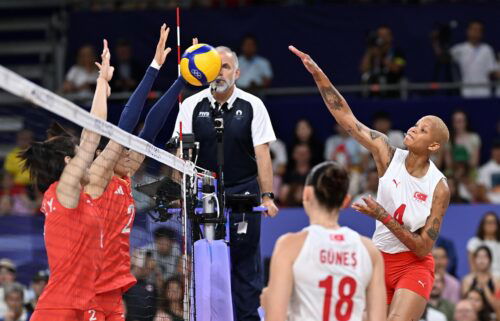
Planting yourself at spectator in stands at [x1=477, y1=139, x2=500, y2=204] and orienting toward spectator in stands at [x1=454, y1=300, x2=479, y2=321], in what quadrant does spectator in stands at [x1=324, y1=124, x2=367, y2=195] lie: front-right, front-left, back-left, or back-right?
front-right

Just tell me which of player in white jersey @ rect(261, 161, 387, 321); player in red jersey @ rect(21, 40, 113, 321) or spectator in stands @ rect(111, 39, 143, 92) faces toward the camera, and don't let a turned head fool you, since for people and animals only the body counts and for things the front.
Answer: the spectator in stands

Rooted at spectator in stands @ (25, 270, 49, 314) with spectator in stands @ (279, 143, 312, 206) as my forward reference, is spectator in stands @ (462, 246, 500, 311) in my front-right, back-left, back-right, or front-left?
front-right

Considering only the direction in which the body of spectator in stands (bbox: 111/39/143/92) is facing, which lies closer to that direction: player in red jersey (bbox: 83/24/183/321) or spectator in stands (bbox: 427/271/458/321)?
the player in red jersey

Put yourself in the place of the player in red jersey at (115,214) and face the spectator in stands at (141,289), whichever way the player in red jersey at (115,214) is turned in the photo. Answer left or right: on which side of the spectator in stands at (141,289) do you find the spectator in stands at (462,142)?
right

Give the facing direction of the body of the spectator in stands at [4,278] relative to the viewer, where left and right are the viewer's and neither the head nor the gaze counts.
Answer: facing the viewer

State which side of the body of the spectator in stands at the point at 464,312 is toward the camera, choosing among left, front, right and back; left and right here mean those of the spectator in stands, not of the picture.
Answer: front

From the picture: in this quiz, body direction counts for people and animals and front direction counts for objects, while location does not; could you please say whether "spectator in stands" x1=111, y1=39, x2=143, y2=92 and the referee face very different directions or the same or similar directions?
same or similar directions

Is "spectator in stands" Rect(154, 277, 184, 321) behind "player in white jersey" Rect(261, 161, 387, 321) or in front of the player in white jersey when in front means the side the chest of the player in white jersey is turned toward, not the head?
in front

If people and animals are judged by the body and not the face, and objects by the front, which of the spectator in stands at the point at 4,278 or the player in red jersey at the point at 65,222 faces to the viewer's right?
the player in red jersey

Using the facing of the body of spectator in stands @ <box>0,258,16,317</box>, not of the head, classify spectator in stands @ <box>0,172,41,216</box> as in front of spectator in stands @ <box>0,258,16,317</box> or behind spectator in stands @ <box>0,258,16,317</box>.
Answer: behind

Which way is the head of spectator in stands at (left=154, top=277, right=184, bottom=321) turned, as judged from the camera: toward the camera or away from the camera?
toward the camera

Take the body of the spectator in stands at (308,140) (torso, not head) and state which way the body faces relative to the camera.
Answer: toward the camera

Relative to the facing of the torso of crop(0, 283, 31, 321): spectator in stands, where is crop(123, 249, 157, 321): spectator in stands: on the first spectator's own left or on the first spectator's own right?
on the first spectator's own left

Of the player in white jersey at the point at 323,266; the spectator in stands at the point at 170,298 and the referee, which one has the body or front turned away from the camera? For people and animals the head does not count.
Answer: the player in white jersey

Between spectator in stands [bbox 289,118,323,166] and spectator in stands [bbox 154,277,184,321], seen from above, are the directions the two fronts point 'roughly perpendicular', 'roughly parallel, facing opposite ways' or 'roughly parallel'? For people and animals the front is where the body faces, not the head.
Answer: roughly parallel
